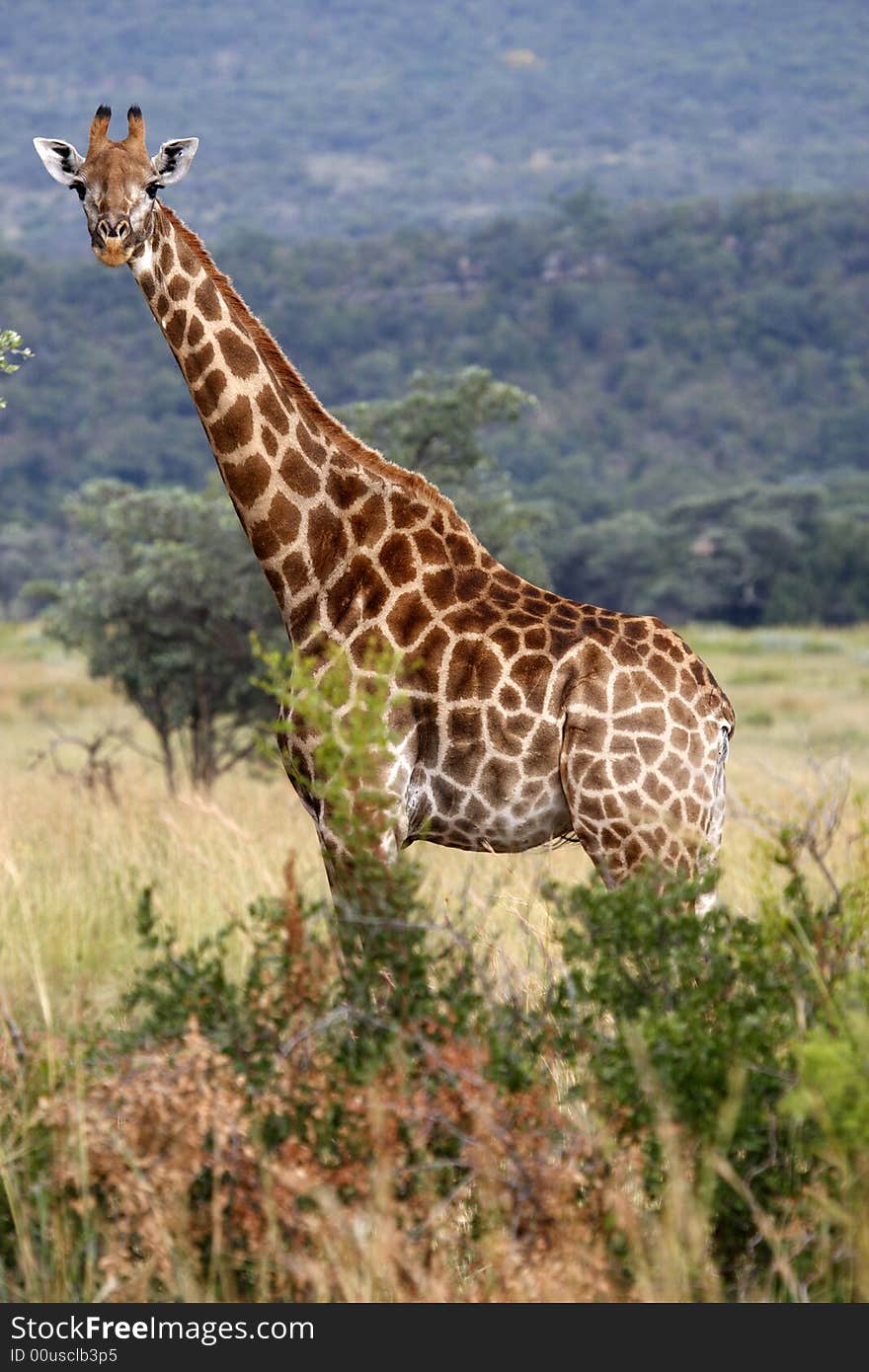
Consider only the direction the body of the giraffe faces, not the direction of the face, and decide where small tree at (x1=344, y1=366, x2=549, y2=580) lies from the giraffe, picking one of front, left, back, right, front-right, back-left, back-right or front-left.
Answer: right

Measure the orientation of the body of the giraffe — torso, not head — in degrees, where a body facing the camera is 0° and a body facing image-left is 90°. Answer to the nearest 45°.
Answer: approximately 90°

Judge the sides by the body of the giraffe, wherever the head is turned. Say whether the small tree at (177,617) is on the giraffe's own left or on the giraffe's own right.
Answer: on the giraffe's own right

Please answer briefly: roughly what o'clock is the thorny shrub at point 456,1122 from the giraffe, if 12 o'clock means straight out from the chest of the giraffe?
The thorny shrub is roughly at 9 o'clock from the giraffe.
